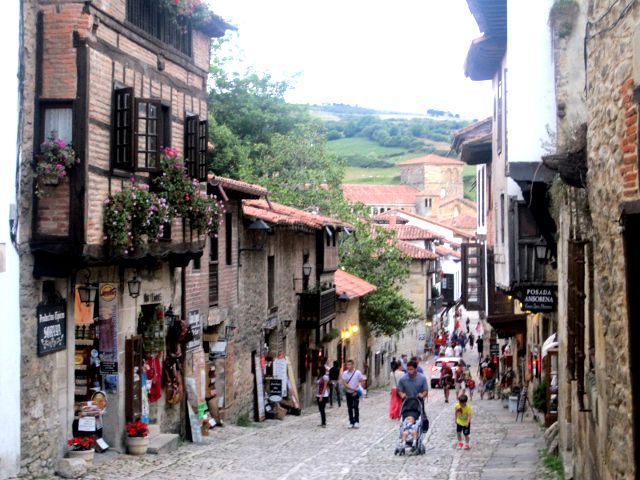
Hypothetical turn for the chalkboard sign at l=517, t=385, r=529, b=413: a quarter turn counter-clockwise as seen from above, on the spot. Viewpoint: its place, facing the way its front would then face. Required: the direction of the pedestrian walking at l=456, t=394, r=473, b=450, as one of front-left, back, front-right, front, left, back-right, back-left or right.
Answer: front-right

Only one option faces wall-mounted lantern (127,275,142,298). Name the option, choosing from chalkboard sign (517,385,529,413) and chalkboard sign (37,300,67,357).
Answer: chalkboard sign (517,385,529,413)

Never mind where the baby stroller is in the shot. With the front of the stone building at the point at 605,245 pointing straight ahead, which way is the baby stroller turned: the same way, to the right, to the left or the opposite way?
to the left

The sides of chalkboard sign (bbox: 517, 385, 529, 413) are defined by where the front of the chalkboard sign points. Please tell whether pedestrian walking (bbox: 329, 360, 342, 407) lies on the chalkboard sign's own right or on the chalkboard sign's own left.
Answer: on the chalkboard sign's own right

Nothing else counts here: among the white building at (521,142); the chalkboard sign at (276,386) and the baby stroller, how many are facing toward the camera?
2

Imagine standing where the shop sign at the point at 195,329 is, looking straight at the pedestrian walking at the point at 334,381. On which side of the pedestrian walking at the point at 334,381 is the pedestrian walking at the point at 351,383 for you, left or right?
right

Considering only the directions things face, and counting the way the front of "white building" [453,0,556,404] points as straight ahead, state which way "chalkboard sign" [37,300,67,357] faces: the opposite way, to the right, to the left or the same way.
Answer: the opposite way

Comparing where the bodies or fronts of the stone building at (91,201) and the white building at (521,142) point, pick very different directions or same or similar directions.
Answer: very different directions

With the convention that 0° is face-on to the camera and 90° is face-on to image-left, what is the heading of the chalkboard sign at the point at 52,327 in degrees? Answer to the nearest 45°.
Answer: approximately 315°

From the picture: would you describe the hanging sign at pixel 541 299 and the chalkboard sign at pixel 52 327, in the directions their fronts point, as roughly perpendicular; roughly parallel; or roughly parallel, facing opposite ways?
roughly perpendicular

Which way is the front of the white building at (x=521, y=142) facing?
to the viewer's left

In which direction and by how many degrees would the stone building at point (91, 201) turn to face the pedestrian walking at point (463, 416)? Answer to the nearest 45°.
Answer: approximately 45° to its left

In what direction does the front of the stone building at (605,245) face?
to the viewer's left
